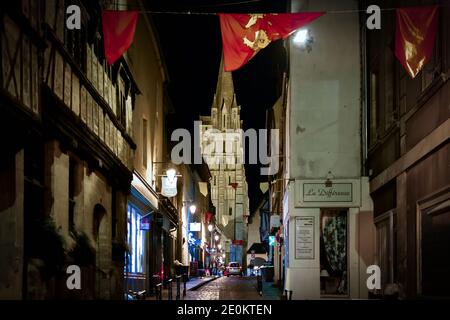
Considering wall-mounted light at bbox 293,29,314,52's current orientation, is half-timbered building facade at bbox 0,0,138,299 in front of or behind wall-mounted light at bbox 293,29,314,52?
in front

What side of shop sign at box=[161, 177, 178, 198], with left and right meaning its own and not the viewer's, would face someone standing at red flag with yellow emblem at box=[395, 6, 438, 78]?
front

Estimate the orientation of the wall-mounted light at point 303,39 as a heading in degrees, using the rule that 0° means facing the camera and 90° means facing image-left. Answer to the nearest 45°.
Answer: approximately 45°

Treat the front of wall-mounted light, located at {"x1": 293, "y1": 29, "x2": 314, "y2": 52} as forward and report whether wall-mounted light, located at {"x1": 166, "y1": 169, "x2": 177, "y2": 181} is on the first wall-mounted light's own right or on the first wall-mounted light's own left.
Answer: on the first wall-mounted light's own right

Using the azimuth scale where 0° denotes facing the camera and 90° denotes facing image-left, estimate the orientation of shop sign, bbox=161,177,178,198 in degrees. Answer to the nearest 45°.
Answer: approximately 0°
